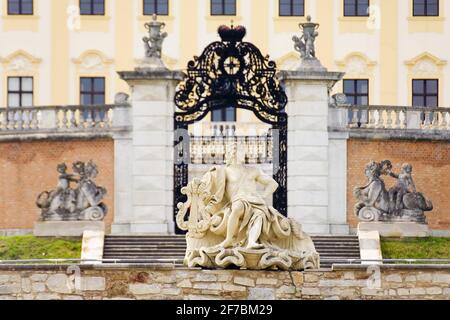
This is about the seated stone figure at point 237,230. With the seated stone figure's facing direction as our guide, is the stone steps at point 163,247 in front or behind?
behind

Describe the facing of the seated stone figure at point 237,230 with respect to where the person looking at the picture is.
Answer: facing the viewer

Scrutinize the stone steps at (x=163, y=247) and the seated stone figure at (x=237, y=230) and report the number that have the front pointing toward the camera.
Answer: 2

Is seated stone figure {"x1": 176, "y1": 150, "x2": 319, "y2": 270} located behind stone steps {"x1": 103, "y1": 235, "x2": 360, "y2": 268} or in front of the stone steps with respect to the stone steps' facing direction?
in front
